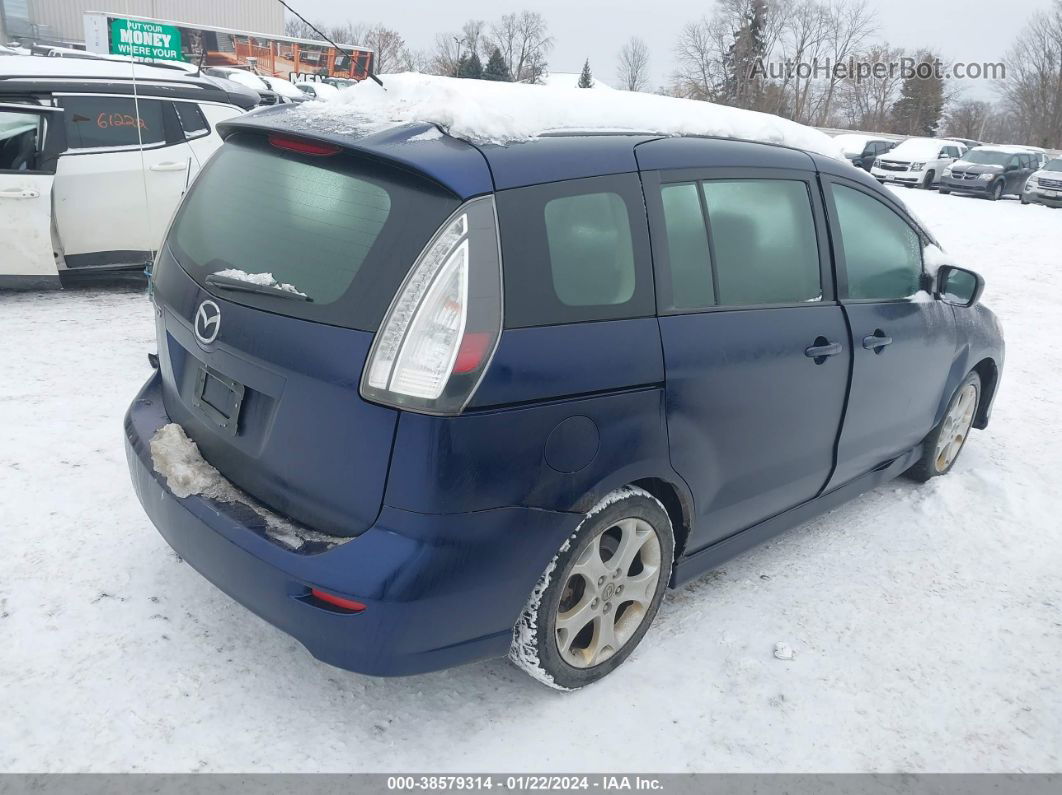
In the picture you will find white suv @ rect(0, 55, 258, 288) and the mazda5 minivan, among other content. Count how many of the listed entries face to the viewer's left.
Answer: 1

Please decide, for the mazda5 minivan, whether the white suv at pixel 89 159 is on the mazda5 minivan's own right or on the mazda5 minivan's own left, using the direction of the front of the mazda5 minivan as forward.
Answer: on the mazda5 minivan's own left

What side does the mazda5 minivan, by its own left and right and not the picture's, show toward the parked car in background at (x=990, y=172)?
front

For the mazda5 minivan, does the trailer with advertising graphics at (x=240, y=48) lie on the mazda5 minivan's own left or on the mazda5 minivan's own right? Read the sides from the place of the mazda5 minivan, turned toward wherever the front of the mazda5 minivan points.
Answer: on the mazda5 minivan's own left

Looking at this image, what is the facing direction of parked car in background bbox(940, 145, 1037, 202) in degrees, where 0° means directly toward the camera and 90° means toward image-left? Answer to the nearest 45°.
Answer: approximately 45°

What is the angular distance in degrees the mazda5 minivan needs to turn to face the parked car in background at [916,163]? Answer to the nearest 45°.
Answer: approximately 45° to its left

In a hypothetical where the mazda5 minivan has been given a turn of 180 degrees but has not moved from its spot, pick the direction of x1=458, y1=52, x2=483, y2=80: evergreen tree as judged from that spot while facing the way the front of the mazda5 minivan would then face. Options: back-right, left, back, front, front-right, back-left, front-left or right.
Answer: back-right

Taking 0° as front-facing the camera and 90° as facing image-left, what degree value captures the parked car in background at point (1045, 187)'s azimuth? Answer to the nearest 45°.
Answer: approximately 45°

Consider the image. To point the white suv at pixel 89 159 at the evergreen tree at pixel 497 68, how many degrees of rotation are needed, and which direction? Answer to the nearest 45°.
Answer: approximately 135° to its right

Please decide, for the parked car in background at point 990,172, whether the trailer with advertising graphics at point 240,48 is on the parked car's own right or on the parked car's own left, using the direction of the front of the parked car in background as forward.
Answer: on the parked car's own right

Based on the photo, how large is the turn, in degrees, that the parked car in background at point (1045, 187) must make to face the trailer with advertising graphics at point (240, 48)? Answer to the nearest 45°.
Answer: approximately 45° to its right

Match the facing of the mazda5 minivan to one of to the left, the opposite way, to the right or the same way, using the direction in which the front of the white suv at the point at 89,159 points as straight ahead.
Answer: the opposite way

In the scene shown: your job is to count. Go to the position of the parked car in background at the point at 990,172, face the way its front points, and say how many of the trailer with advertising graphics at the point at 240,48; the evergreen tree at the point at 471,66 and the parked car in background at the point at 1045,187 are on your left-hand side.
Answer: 1

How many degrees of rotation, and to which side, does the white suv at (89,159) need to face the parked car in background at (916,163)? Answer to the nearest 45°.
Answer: approximately 135° to its right

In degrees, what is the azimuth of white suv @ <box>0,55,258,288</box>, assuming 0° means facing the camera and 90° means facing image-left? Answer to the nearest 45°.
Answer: approximately 90°
